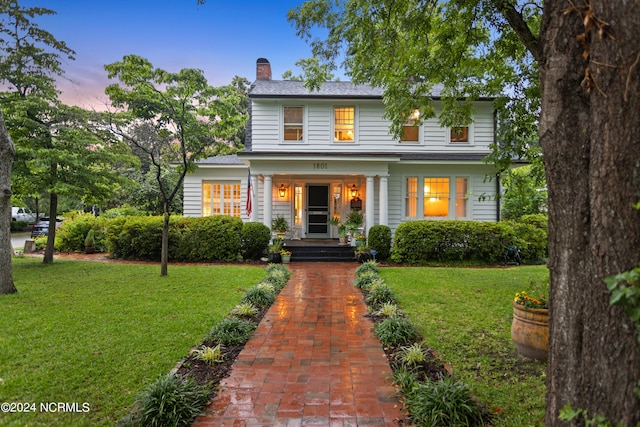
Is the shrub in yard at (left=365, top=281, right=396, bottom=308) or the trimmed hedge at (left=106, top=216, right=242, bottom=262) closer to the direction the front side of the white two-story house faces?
the shrub in yard

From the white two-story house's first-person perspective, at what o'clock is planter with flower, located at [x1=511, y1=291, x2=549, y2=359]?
The planter with flower is roughly at 12 o'clock from the white two-story house.

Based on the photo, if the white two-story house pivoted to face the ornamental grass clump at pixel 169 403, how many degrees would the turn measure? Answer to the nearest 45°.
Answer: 0° — it already faces it

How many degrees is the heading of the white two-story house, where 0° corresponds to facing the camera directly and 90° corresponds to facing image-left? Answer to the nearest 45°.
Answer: approximately 0°

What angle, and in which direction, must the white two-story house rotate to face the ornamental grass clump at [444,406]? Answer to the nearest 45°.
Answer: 0° — it already faces it

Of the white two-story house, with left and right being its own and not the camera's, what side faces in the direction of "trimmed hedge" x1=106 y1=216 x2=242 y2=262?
right

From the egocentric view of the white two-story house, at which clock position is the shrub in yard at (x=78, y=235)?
The shrub in yard is roughly at 3 o'clock from the white two-story house.

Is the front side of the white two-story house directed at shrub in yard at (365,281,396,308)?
yes

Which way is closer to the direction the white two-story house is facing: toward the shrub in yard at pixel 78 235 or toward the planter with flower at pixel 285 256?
the planter with flower
